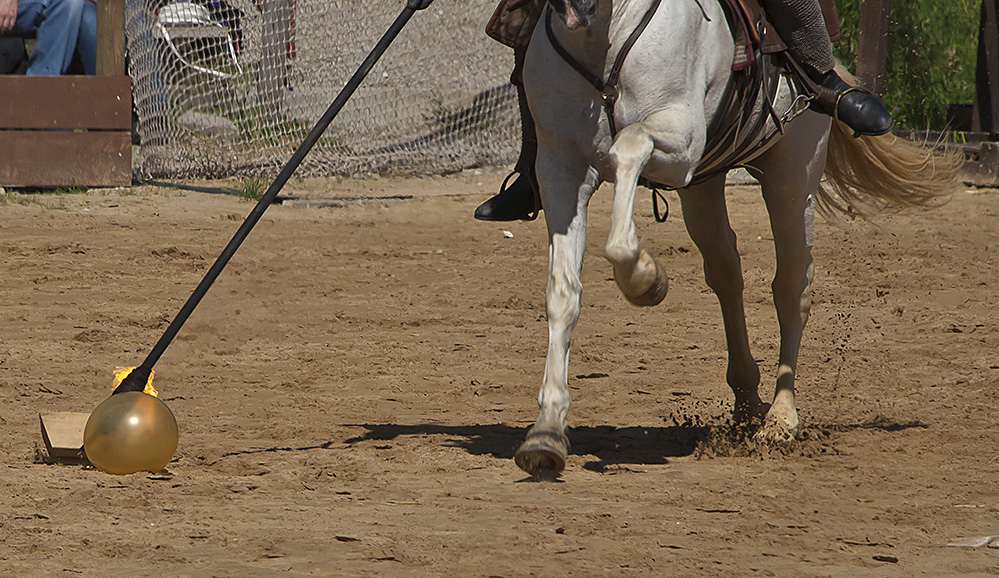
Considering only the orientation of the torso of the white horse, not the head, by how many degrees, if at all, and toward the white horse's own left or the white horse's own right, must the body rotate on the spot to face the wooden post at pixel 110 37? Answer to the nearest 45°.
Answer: approximately 90° to the white horse's own right

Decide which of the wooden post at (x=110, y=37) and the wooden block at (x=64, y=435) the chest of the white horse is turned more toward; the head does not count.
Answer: the wooden block

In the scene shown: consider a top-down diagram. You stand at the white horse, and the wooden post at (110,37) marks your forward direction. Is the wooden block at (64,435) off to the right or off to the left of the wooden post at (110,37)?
left

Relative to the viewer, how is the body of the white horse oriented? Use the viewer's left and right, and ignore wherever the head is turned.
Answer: facing the viewer and to the left of the viewer

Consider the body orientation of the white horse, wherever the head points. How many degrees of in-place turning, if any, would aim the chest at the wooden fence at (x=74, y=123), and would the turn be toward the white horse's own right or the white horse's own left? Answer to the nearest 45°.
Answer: approximately 90° to the white horse's own right

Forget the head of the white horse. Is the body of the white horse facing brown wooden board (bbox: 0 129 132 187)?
no

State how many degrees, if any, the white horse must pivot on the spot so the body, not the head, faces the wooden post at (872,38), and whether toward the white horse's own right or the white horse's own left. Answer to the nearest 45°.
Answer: approximately 135° to the white horse's own right

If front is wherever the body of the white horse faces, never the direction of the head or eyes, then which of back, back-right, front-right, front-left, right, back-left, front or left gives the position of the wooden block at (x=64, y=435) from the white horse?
front-right

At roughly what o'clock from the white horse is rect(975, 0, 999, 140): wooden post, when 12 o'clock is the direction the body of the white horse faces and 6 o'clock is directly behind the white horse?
The wooden post is roughly at 5 o'clock from the white horse.

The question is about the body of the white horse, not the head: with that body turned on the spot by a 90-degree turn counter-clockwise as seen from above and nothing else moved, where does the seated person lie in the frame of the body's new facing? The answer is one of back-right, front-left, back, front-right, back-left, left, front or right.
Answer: back

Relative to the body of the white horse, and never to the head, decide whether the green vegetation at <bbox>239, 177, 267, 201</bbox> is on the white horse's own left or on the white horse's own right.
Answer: on the white horse's own right

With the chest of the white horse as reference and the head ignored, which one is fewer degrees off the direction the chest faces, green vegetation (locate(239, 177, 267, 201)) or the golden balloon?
the golden balloon
